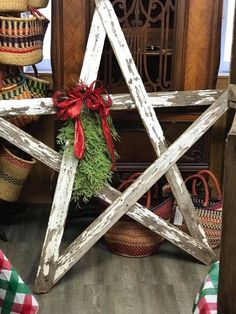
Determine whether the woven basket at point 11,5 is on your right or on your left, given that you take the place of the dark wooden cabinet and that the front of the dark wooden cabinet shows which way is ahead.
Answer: on your right

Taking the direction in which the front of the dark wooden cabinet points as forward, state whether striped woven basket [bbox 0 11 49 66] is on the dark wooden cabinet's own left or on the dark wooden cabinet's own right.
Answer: on the dark wooden cabinet's own right

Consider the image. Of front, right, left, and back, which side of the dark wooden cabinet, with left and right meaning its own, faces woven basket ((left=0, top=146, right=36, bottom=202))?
right

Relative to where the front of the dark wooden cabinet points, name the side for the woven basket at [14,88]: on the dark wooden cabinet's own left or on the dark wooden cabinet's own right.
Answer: on the dark wooden cabinet's own right

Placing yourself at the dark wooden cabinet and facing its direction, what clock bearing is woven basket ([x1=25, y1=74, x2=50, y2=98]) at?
The woven basket is roughly at 3 o'clock from the dark wooden cabinet.

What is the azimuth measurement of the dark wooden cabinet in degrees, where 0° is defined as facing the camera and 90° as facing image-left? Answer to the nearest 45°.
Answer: approximately 0°

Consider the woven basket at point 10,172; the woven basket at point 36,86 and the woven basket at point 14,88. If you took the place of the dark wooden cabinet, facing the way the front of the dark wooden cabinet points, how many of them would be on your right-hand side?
3

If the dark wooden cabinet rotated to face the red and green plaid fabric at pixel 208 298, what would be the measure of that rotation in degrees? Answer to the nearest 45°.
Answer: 0° — it already faces it
